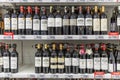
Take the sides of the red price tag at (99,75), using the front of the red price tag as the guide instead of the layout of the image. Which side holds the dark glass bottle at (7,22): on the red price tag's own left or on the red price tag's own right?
on the red price tag's own right

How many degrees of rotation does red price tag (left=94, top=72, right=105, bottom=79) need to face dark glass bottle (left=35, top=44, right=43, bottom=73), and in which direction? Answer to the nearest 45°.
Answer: approximately 90° to its right

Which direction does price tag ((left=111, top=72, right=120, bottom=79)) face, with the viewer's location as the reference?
facing the viewer

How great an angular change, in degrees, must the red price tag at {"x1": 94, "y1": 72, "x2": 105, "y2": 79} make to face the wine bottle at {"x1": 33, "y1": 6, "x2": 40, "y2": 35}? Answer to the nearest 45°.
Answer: approximately 90° to its right

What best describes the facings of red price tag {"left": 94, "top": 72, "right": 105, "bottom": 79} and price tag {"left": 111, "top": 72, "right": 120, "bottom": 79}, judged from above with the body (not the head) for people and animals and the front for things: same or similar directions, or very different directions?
same or similar directions

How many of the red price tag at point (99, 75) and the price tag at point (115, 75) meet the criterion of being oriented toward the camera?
2
